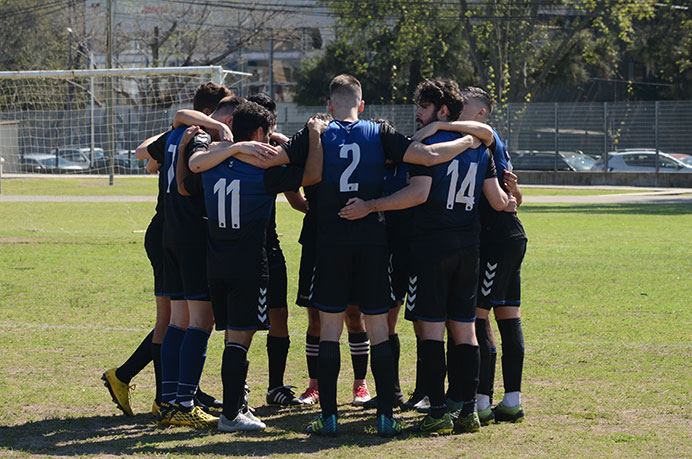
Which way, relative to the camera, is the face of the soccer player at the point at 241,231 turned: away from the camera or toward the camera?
away from the camera

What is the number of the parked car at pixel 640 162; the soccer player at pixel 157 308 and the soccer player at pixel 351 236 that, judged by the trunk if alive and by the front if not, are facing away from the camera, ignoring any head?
1

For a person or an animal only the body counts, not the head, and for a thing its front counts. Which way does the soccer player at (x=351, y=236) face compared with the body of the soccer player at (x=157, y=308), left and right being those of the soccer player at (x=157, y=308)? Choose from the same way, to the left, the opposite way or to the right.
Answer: to the left

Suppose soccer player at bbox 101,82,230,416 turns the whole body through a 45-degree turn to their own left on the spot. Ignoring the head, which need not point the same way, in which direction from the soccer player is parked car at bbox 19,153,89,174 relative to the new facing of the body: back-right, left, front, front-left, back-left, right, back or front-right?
front-left

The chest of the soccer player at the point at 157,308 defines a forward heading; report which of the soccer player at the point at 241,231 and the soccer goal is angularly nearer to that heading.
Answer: the soccer player

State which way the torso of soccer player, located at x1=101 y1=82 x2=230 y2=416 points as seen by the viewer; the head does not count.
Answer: to the viewer's right

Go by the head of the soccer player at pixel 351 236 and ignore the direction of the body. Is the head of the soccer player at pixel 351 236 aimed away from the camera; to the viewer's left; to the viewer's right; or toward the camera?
away from the camera

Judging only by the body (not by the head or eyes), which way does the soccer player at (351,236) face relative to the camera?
away from the camera

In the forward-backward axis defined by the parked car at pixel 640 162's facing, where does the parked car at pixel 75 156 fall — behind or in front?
behind

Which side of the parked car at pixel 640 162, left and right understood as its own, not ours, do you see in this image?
right

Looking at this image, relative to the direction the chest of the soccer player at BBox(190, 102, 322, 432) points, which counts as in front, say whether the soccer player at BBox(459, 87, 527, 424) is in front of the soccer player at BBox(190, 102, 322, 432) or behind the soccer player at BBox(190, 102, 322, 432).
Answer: in front

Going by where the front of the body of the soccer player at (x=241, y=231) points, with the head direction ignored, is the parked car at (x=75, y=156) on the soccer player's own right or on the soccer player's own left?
on the soccer player's own left

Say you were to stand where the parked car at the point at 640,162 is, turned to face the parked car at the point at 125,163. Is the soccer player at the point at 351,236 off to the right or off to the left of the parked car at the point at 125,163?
left

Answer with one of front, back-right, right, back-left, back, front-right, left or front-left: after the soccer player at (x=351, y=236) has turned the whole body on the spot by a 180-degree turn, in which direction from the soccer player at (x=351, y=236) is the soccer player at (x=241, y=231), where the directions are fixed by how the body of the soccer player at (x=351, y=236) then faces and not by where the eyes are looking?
right

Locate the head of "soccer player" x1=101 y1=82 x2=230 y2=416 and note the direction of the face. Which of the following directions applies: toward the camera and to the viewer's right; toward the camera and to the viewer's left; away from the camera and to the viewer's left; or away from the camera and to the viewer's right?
away from the camera and to the viewer's right
